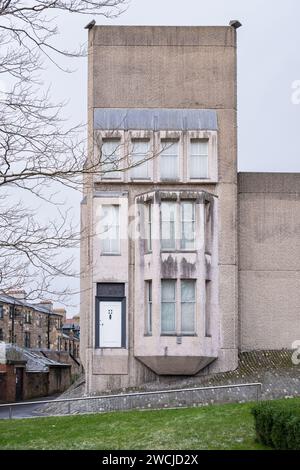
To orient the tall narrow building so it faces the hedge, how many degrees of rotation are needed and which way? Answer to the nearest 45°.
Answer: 0° — it already faces it

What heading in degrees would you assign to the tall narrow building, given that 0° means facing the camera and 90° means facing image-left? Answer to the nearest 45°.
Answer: approximately 0°
